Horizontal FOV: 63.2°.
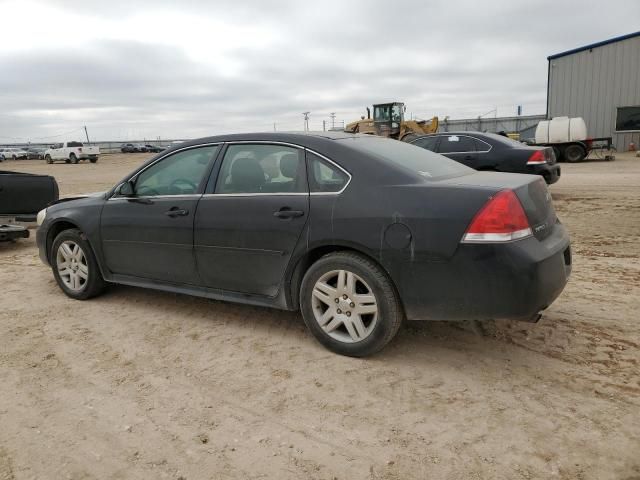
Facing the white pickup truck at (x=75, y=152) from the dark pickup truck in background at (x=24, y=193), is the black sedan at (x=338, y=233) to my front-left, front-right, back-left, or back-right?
back-right

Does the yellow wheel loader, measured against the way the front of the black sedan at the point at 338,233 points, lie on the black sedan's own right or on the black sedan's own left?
on the black sedan's own right

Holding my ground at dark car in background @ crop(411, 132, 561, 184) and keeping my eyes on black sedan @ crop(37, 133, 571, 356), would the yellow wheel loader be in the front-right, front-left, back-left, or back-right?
back-right

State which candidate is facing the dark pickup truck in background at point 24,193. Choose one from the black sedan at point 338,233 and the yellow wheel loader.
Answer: the black sedan

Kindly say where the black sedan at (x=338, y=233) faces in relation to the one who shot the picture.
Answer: facing away from the viewer and to the left of the viewer

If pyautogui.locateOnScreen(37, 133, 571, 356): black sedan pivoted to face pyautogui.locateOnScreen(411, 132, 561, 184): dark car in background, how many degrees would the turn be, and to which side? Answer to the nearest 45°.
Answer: approximately 90° to its right

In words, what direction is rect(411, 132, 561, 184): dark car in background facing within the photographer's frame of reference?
facing away from the viewer and to the left of the viewer

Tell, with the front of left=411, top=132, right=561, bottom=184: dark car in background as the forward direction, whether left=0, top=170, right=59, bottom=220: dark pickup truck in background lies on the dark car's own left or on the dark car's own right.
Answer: on the dark car's own left
